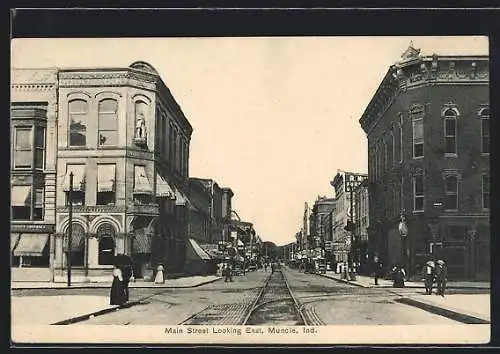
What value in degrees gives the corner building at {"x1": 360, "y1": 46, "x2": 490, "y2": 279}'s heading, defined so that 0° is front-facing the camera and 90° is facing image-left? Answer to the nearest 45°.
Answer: approximately 45°

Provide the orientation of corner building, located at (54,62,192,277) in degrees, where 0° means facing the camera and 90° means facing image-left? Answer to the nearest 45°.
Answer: approximately 315°

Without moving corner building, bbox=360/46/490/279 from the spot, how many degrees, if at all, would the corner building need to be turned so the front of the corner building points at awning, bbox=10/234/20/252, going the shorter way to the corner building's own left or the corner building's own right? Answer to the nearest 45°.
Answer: approximately 45° to the corner building's own right

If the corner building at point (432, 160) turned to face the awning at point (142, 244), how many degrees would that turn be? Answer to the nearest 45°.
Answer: approximately 45° to its right

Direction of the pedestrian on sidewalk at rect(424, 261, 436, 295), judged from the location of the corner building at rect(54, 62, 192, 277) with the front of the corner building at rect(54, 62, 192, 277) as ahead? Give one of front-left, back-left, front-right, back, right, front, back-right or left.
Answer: front-left

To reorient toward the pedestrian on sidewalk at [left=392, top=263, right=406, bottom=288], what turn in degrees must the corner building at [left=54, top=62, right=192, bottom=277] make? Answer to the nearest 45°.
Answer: approximately 45° to its left

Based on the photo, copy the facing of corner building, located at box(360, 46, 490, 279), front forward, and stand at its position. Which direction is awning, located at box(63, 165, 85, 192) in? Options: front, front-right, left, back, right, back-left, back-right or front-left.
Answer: front-right
